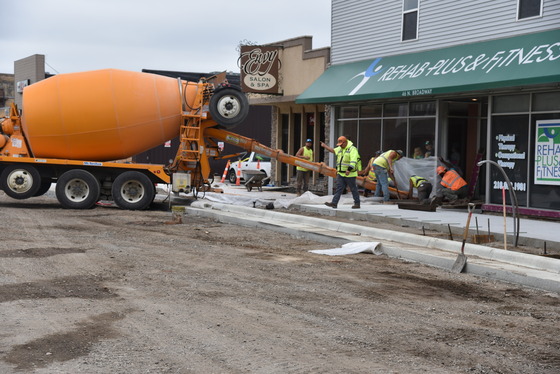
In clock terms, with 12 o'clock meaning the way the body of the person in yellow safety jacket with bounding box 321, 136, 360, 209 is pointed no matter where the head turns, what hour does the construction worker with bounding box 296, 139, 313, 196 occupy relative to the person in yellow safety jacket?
The construction worker is roughly at 4 o'clock from the person in yellow safety jacket.

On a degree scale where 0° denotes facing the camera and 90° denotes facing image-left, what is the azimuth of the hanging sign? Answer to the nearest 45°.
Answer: approximately 0°

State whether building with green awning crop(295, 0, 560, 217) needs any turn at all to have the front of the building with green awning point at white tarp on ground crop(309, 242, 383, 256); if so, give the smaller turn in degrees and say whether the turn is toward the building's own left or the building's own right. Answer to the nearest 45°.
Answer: approximately 45° to the building's own left

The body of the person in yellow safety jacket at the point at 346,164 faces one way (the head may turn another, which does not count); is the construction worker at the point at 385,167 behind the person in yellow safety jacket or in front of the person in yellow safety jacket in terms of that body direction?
behind

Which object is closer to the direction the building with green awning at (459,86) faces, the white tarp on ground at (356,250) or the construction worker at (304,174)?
the white tarp on ground

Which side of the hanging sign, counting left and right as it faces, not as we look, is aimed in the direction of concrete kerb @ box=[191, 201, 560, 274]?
front

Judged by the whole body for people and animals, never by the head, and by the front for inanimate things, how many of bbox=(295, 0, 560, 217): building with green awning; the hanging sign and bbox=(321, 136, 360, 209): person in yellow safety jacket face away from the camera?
0

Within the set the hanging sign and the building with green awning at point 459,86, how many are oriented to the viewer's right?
0

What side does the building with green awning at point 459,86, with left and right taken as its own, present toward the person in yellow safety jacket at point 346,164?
front

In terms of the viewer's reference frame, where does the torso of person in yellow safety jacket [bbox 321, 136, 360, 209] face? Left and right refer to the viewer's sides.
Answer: facing the viewer and to the left of the viewer

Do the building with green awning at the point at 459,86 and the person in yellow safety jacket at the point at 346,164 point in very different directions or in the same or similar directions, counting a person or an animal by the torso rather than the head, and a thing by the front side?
same or similar directions
